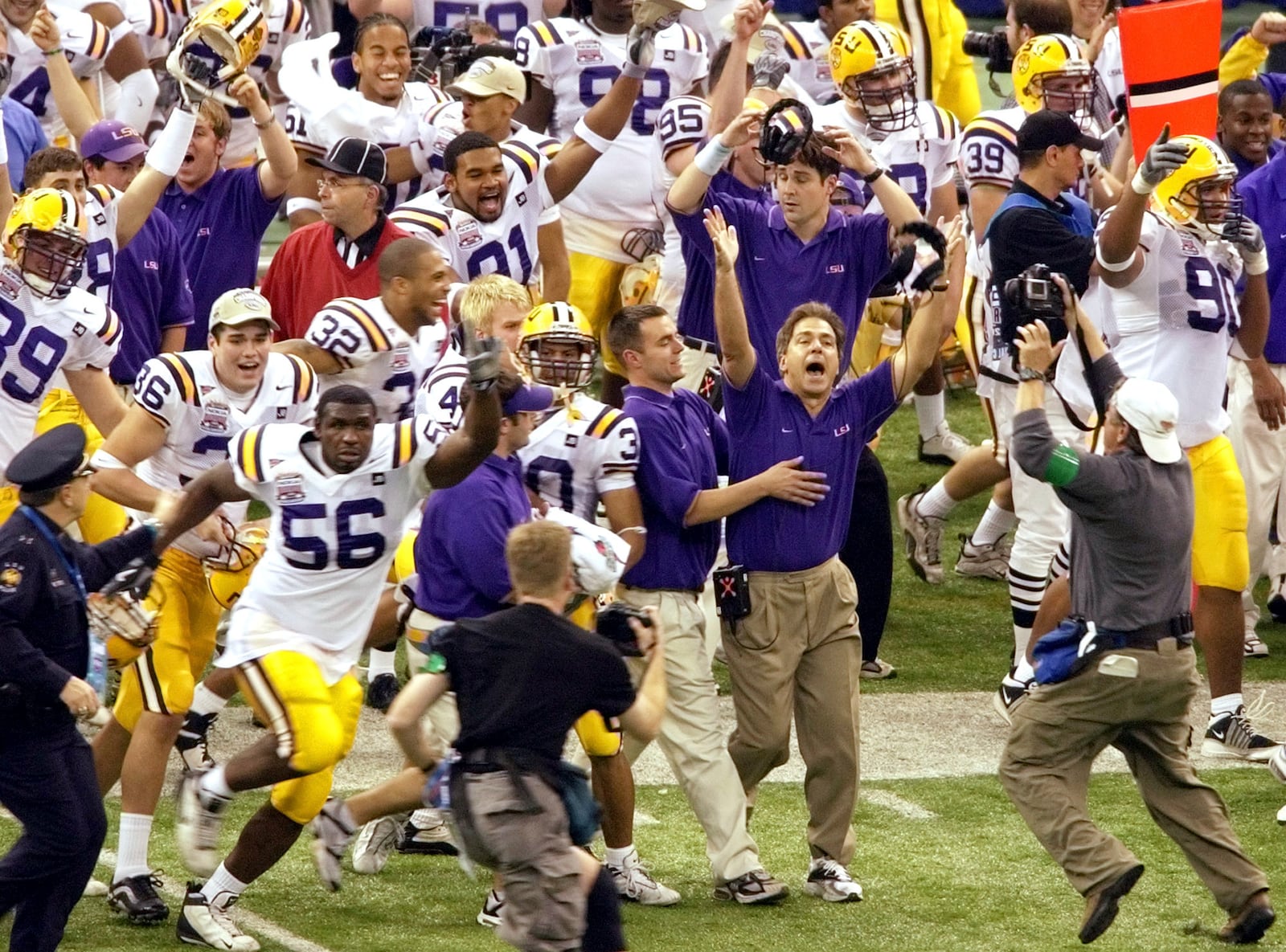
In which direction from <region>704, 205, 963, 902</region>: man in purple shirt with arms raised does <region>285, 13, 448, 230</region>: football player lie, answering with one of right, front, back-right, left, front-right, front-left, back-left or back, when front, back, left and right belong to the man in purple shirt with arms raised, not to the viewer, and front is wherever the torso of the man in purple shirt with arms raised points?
back-right

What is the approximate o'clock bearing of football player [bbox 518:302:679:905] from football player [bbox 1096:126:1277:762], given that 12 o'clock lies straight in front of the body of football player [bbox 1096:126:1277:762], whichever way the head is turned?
football player [bbox 518:302:679:905] is roughly at 3 o'clock from football player [bbox 1096:126:1277:762].

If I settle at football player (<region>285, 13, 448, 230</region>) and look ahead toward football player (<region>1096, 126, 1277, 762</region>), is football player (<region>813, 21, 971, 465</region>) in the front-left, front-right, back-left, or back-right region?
front-left

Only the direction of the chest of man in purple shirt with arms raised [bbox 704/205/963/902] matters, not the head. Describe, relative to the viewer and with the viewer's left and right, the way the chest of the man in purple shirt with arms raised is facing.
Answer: facing the viewer

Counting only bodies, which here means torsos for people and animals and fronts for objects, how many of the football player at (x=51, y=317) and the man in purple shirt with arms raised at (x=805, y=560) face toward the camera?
2

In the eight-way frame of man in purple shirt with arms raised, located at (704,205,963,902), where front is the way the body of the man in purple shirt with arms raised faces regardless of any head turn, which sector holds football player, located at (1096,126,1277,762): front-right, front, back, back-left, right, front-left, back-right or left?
back-left

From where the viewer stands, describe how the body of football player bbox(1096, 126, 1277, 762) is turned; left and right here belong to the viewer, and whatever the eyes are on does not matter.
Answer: facing the viewer and to the right of the viewer

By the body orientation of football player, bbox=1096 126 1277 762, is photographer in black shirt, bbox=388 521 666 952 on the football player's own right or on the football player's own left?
on the football player's own right

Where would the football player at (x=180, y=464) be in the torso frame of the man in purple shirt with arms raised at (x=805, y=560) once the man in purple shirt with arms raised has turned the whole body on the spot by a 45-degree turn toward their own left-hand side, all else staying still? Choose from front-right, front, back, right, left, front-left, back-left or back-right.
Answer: back-right

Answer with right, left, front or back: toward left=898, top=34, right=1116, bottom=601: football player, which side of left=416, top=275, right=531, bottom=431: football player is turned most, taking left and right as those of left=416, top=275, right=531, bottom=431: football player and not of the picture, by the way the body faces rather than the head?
left

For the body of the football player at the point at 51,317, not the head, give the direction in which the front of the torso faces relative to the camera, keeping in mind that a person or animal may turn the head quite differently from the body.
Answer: toward the camera
